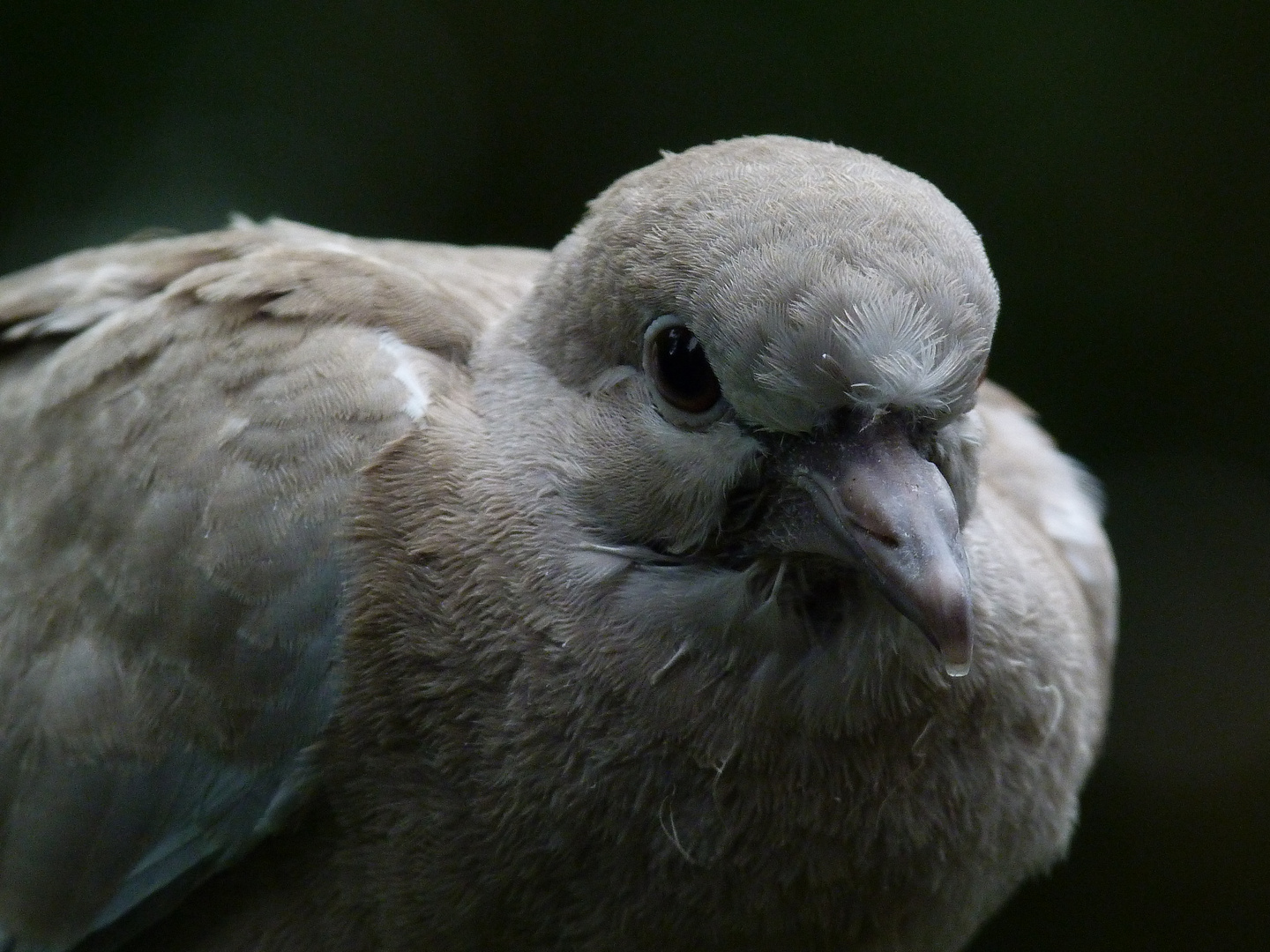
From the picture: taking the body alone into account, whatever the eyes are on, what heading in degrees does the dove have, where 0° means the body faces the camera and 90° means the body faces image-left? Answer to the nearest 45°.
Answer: approximately 315°
